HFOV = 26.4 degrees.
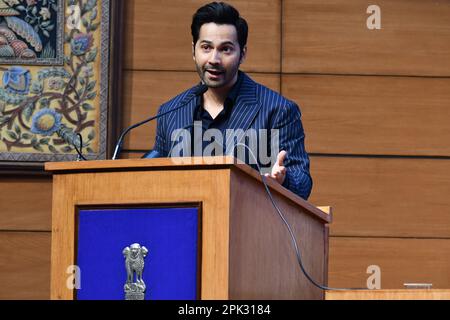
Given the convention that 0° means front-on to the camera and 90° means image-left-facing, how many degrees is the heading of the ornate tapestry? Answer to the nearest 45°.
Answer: approximately 0°

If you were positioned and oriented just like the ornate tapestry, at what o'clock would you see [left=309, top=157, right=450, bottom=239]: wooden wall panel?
The wooden wall panel is roughly at 9 o'clock from the ornate tapestry.

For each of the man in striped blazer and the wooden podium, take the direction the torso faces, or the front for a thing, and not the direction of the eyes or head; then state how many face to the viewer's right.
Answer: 0

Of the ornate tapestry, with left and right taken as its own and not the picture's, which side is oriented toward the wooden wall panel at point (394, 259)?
left

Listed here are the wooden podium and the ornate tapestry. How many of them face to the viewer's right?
0

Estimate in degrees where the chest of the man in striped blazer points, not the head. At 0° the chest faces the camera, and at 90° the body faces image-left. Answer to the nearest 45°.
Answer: approximately 45°

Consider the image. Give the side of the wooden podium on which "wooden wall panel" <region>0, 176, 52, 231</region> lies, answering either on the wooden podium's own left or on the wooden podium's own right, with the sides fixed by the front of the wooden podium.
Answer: on the wooden podium's own right

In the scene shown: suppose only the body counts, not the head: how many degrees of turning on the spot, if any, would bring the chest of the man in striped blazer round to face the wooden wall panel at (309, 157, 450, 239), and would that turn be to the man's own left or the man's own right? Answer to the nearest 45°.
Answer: approximately 180°

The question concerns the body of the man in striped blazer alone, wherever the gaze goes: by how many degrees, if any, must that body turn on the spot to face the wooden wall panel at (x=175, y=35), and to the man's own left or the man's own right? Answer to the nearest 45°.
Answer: approximately 135° to the man's own right

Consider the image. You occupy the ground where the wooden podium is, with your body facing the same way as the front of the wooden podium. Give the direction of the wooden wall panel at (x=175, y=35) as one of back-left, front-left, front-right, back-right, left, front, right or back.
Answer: back-right

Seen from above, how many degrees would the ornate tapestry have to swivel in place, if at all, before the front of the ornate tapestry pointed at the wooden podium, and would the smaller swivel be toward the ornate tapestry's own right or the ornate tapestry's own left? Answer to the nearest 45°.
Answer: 0° — it already faces it

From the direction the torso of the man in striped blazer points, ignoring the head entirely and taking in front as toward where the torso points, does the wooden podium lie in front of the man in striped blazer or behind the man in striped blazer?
in front
